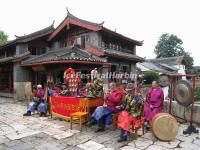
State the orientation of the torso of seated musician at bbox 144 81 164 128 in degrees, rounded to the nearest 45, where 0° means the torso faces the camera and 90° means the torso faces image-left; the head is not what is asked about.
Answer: approximately 45°

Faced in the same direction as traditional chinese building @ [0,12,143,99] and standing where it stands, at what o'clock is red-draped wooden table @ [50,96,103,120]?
The red-draped wooden table is roughly at 12 o'clock from the traditional chinese building.

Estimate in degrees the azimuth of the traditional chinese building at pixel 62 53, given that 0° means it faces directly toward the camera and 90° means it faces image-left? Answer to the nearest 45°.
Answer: approximately 0°

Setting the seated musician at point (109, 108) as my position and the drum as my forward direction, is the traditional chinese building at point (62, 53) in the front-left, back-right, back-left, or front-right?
back-left

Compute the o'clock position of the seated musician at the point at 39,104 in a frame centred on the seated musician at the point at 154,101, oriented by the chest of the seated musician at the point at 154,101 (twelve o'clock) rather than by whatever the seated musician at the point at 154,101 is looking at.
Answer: the seated musician at the point at 39,104 is roughly at 2 o'clock from the seated musician at the point at 154,101.

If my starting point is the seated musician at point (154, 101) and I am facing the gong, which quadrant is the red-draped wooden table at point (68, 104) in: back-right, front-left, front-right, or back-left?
back-left

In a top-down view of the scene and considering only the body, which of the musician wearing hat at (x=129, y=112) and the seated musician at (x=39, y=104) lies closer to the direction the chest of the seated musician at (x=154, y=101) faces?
the musician wearing hat
